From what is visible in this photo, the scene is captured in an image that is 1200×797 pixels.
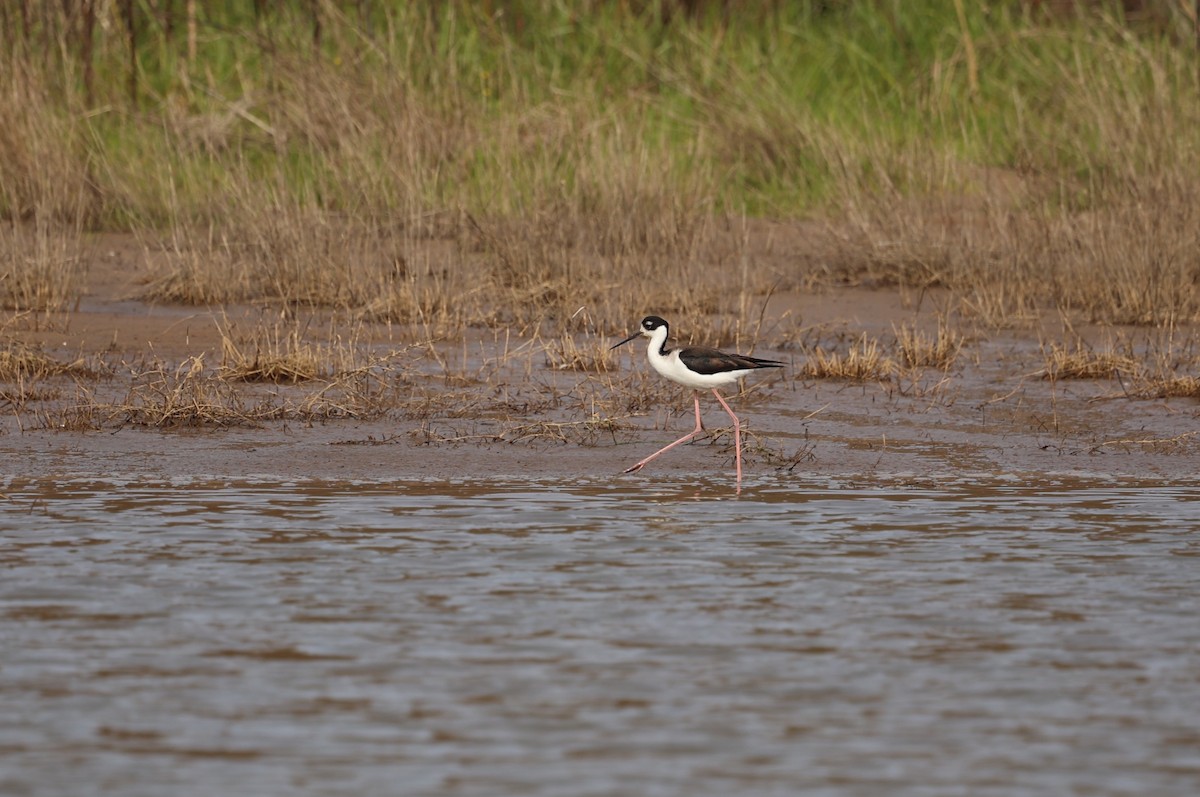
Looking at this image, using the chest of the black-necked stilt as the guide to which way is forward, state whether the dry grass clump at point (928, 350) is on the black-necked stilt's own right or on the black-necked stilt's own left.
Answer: on the black-necked stilt's own right

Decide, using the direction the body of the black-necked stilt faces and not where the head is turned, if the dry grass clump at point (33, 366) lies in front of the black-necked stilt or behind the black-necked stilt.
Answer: in front

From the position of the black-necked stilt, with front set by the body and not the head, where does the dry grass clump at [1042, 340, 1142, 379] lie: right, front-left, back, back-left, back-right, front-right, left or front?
back-right

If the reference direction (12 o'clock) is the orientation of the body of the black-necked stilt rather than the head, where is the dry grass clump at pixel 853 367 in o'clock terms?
The dry grass clump is roughly at 4 o'clock from the black-necked stilt.

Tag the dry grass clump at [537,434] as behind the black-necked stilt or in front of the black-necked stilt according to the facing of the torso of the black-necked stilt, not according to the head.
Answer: in front

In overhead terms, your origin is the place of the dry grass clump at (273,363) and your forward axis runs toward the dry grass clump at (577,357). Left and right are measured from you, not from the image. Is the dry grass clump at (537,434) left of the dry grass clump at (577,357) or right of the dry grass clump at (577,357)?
right

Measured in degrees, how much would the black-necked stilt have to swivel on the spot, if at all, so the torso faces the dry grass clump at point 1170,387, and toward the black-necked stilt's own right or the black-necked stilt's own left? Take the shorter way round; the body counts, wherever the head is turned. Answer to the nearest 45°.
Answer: approximately 135° to the black-necked stilt's own right

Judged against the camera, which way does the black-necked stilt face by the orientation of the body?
to the viewer's left

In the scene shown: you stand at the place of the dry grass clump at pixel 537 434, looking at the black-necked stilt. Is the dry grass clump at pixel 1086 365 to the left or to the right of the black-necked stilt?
left

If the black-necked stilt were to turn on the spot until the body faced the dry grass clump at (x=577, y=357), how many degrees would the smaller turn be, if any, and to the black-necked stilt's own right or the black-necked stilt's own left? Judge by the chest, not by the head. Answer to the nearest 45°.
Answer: approximately 90° to the black-necked stilt's own right
